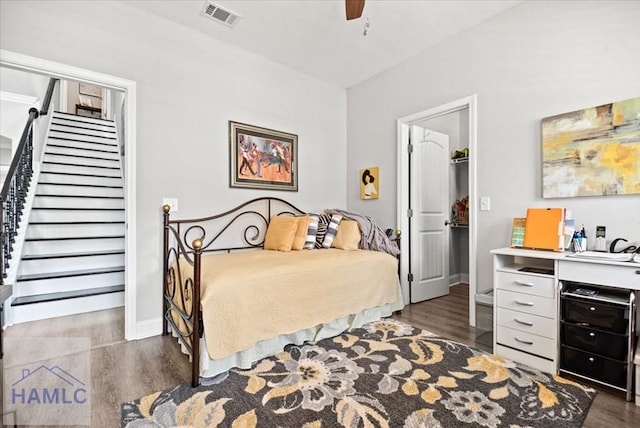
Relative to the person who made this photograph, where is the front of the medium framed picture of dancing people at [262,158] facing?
facing the viewer and to the right of the viewer

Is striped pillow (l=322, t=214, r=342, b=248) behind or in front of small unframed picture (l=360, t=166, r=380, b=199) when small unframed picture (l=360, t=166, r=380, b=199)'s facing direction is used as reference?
in front

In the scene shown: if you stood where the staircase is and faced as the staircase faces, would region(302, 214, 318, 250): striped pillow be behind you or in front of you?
in front

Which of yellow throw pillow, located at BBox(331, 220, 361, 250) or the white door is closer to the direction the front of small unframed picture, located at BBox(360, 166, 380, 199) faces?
the yellow throw pillow

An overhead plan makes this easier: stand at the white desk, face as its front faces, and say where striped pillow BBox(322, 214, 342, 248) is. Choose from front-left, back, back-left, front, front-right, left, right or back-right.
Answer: front-right

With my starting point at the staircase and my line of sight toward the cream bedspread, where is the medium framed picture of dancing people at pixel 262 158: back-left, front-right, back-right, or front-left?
front-left

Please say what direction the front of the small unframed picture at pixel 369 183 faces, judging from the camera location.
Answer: facing the viewer and to the left of the viewer

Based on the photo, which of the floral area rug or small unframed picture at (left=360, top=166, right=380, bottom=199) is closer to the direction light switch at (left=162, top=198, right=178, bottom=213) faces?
the floral area rug

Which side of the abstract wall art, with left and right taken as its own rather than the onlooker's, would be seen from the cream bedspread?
front

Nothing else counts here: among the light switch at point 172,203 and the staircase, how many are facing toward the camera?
2

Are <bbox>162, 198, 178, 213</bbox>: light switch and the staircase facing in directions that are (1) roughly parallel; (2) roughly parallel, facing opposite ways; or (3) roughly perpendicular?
roughly parallel

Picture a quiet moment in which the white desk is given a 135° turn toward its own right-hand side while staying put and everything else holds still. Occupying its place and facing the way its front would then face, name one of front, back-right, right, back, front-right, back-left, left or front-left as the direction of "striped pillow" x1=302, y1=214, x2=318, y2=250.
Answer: left

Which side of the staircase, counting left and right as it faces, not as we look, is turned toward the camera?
front

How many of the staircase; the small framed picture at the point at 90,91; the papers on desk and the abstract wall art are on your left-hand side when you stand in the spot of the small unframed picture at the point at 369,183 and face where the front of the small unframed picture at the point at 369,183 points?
2

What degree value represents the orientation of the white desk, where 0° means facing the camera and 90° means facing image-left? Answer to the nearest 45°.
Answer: approximately 45°

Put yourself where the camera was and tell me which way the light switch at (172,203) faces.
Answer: facing the viewer
